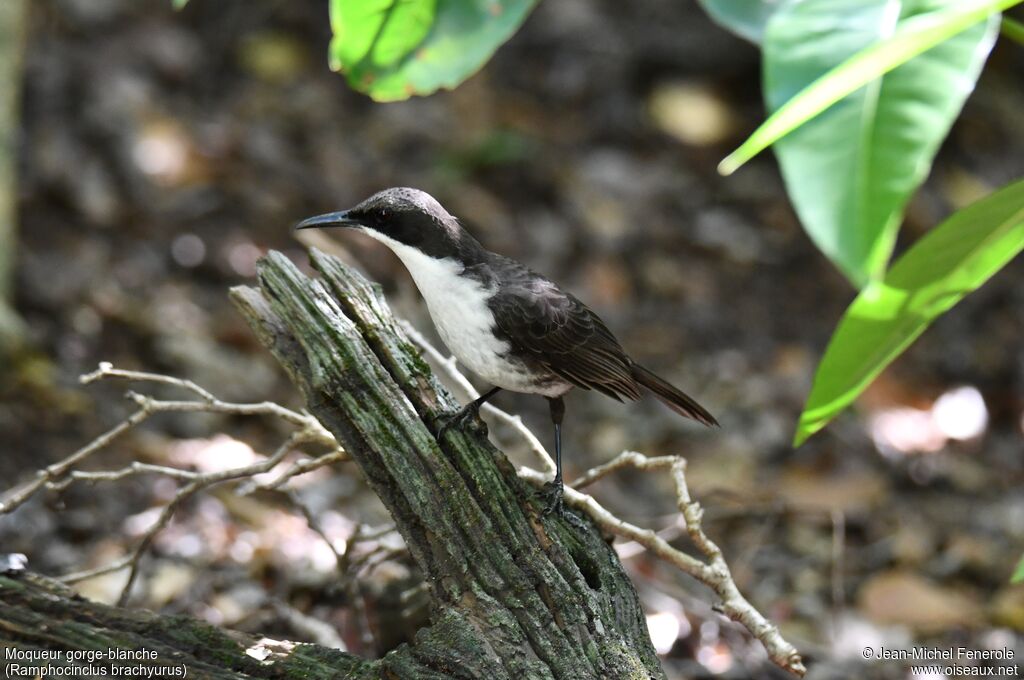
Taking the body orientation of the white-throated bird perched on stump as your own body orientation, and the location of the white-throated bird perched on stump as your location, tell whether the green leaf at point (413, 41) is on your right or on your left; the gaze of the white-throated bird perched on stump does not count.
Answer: on your left

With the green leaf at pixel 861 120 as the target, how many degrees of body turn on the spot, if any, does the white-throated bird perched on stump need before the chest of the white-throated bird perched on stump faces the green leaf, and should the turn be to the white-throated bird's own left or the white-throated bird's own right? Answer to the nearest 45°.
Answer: approximately 135° to the white-throated bird's own left

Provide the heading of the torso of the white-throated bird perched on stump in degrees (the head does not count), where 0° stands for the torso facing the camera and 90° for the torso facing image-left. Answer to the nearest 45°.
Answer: approximately 90°

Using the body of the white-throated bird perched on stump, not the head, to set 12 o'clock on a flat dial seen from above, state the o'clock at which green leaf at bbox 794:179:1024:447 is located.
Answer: The green leaf is roughly at 8 o'clock from the white-throated bird perched on stump.
